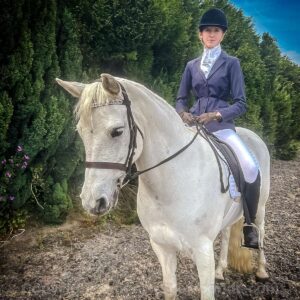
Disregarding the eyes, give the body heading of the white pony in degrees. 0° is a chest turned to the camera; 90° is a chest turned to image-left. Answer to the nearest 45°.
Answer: approximately 45°
